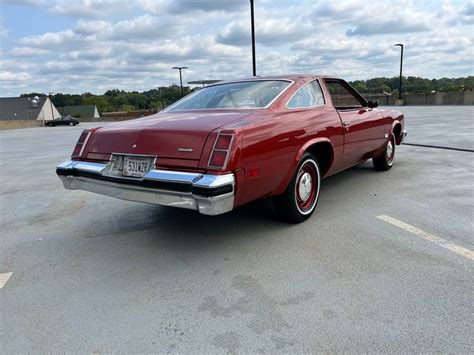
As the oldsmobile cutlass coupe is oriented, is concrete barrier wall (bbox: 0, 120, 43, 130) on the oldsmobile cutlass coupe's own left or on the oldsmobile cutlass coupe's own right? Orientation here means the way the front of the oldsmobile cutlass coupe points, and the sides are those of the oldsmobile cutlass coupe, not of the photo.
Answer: on the oldsmobile cutlass coupe's own left

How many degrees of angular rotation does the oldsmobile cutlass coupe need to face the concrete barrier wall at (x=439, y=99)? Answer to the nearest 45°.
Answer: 0° — it already faces it

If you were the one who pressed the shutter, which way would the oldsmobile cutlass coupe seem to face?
facing away from the viewer and to the right of the viewer
